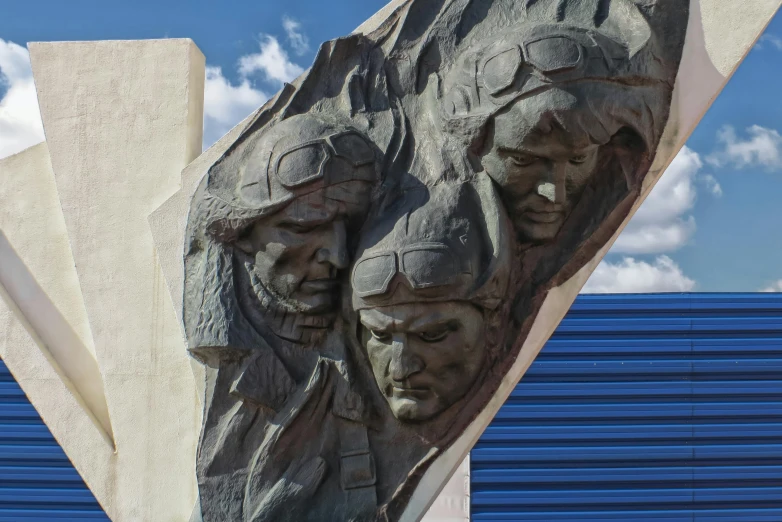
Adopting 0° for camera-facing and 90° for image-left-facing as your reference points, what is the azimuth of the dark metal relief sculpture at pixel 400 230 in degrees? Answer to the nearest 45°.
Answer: approximately 0°
